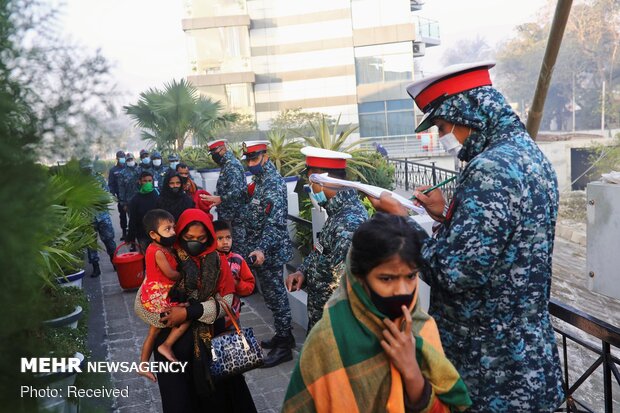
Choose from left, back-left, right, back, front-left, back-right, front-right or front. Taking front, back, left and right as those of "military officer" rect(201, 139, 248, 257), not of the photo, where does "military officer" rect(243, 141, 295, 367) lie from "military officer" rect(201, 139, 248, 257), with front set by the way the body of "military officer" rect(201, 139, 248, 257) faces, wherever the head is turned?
left

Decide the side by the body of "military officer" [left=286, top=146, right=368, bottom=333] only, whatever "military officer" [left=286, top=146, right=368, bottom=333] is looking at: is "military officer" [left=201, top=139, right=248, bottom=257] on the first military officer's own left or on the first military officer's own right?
on the first military officer's own right

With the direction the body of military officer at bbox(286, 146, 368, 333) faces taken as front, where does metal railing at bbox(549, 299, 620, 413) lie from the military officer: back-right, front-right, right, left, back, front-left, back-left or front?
left

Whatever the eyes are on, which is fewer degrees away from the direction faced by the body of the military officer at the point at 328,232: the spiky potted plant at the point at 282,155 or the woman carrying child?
the woman carrying child

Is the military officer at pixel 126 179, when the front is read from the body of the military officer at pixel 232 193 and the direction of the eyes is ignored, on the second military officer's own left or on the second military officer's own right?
on the second military officer's own right

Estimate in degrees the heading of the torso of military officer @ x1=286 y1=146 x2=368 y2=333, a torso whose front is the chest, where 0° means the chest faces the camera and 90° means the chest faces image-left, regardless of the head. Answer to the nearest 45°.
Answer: approximately 45°

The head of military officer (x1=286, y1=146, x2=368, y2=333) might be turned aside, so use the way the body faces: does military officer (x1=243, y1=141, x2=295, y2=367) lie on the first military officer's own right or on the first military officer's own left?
on the first military officer's own right

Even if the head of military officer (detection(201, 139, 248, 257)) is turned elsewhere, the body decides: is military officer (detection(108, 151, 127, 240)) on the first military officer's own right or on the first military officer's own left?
on the first military officer's own right

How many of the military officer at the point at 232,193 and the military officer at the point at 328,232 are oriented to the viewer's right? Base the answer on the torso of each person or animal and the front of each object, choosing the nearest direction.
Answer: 0
